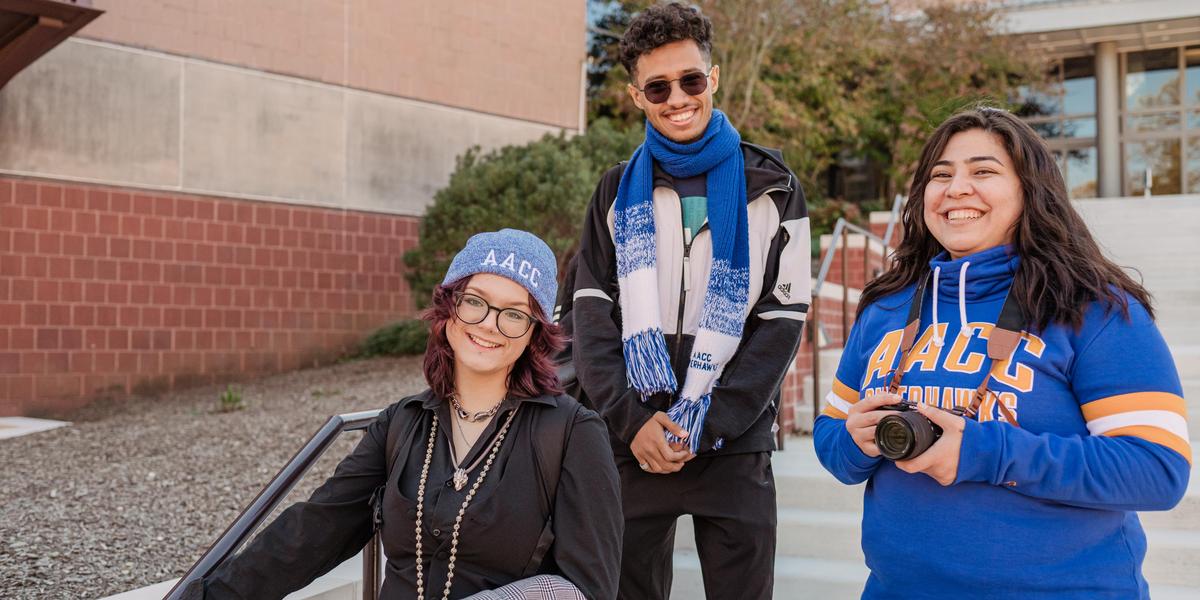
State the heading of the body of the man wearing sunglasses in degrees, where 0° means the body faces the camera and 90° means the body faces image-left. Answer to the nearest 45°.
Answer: approximately 0°

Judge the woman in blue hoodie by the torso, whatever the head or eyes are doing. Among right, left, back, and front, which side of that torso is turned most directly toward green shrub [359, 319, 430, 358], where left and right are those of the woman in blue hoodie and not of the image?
right

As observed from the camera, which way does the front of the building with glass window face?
facing the viewer

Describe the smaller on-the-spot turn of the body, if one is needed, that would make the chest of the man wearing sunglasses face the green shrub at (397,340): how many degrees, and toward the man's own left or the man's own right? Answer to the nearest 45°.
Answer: approximately 180°

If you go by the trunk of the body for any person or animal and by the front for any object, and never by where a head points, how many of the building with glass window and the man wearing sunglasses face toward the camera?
2

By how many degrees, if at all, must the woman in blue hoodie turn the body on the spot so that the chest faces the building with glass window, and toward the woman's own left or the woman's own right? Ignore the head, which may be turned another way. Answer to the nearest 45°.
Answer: approximately 135° to the woman's own right

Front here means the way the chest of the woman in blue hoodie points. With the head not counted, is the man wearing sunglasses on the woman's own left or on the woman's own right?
on the woman's own right

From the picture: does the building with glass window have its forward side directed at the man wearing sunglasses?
yes

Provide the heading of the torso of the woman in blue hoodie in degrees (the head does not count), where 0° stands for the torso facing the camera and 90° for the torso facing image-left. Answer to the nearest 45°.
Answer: approximately 45°
